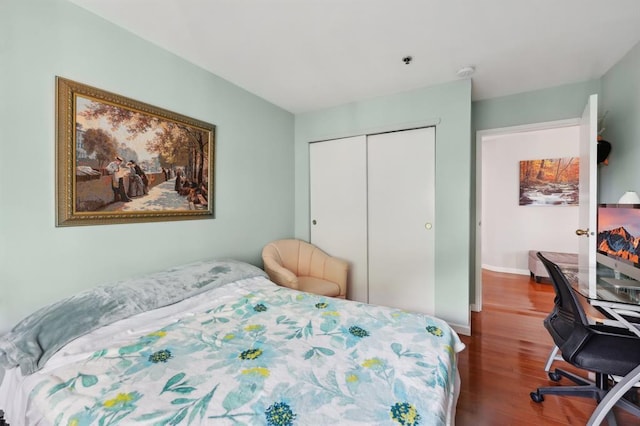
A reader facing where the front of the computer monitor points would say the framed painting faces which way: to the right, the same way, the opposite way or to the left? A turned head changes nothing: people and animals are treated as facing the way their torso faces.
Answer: the opposite way

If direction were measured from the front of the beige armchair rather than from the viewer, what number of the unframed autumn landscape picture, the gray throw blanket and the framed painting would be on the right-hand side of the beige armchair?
2

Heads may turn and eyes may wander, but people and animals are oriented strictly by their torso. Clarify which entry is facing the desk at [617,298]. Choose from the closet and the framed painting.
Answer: the framed painting

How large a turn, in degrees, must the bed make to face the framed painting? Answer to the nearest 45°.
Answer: approximately 180°

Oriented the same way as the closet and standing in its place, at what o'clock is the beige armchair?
The beige armchair is roughly at 1 o'clock from the closet.

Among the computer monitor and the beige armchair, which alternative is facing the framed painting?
the computer monitor

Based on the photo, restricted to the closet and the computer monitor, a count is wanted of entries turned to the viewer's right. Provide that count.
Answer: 0

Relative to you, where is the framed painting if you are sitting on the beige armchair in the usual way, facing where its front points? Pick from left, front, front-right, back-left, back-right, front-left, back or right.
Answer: right

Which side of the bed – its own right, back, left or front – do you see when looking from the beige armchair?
left

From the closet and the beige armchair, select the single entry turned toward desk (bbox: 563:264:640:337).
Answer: the beige armchair

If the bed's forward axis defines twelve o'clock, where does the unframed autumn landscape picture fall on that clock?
The unframed autumn landscape picture is roughly at 10 o'clock from the bed.

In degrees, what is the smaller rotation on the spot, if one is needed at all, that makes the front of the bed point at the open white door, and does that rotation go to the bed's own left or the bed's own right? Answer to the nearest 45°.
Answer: approximately 45° to the bed's own left

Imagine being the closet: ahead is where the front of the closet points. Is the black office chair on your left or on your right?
on your left

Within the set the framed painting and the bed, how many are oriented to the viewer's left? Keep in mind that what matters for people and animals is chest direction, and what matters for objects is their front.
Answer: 0

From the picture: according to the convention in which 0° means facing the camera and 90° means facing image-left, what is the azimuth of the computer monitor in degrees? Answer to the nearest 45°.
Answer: approximately 45°
